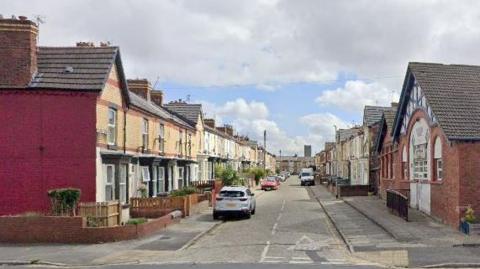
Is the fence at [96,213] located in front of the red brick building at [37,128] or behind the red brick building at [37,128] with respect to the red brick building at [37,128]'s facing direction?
in front

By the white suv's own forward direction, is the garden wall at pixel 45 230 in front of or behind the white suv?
behind

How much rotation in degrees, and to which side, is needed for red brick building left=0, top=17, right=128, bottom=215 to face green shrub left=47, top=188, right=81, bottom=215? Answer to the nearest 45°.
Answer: approximately 45° to its right

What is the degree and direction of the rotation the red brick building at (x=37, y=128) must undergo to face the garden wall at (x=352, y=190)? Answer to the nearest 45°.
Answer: approximately 90° to its left

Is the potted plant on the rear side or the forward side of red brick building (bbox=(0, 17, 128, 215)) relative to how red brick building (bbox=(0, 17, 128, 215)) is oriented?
on the forward side

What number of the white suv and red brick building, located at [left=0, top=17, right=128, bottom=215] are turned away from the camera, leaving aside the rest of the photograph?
1

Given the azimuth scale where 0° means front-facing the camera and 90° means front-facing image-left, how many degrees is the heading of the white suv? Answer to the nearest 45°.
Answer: approximately 180°

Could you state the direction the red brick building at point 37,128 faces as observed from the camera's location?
facing the viewer and to the right of the viewer
